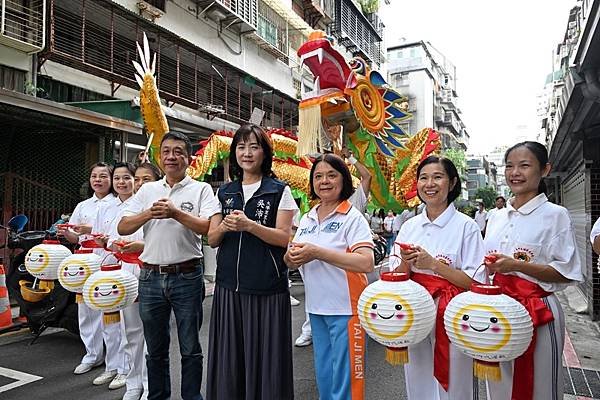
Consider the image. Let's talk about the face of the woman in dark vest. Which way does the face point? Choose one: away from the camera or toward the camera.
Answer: toward the camera

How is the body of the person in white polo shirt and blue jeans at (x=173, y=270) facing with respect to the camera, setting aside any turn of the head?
toward the camera

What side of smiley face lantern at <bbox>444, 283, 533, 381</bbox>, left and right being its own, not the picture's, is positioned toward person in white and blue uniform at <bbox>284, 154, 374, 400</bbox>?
right

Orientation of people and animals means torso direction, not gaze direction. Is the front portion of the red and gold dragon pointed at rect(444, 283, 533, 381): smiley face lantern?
no

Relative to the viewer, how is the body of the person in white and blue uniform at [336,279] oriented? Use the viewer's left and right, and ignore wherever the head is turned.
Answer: facing the viewer and to the left of the viewer

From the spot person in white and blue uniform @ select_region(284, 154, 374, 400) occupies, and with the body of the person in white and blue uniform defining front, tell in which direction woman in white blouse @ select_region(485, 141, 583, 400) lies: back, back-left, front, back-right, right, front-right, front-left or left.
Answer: back-left

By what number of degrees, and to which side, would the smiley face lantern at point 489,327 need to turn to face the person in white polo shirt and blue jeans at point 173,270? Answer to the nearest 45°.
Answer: approximately 90° to its right

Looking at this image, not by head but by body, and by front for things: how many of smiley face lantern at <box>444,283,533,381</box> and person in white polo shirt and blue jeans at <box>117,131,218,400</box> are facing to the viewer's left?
0

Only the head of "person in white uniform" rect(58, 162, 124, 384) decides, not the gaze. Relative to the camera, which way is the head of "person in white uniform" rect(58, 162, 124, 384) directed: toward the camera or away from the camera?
toward the camera

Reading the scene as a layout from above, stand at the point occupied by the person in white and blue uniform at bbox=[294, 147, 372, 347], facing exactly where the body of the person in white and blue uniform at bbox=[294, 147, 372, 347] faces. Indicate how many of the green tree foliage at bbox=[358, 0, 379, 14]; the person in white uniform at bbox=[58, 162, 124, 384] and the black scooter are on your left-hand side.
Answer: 0

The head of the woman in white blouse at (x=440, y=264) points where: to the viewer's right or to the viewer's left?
to the viewer's left

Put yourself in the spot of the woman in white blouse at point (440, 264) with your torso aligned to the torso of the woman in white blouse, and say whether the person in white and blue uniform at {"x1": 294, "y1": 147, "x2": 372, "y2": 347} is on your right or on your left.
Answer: on your right

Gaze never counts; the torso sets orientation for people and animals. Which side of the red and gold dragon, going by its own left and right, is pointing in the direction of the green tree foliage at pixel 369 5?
right

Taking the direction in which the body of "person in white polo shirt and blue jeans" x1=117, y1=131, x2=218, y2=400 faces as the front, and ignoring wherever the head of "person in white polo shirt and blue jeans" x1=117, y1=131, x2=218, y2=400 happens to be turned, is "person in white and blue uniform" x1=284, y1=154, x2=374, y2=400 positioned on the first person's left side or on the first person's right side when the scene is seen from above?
on the first person's left side

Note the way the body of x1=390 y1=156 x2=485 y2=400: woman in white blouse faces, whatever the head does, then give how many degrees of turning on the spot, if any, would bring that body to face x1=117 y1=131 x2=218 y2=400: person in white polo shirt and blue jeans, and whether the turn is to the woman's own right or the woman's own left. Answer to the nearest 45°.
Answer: approximately 45° to the woman's own right

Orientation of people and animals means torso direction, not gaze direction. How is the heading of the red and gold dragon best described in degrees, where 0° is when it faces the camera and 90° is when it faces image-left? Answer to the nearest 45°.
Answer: approximately 90°

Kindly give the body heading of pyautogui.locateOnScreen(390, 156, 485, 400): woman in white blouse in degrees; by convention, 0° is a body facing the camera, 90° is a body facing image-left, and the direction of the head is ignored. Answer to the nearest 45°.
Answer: approximately 45°

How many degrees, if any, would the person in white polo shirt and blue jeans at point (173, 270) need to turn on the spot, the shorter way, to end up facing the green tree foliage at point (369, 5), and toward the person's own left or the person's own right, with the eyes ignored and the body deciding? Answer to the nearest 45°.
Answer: approximately 135° to the person's own left
